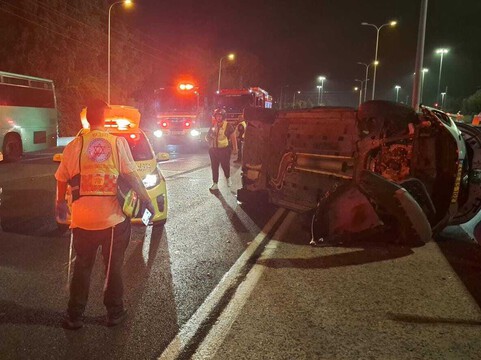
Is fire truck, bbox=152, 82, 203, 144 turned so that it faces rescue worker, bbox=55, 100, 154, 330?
yes

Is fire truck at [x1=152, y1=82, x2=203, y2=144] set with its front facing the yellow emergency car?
yes

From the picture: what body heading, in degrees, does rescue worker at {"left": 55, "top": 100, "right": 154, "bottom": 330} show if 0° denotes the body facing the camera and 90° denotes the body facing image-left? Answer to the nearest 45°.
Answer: approximately 180°

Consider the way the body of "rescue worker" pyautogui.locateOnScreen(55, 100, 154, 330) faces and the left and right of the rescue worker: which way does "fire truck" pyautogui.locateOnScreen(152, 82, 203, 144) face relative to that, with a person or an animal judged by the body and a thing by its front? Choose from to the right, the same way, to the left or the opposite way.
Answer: the opposite way

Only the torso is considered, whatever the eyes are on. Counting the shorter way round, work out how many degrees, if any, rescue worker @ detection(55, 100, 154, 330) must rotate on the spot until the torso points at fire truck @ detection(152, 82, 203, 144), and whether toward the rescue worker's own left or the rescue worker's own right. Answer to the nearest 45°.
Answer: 0° — they already face it

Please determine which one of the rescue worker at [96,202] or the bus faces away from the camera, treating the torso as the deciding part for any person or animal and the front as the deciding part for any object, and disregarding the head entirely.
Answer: the rescue worker

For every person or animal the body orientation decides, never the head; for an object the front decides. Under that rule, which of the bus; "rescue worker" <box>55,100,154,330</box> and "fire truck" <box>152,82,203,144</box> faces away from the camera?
the rescue worker

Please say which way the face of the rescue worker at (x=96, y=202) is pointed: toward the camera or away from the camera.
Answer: away from the camera

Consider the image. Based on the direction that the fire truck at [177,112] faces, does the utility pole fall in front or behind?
in front

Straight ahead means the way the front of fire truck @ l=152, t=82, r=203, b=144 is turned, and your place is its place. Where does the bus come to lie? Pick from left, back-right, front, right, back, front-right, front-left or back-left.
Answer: front-right

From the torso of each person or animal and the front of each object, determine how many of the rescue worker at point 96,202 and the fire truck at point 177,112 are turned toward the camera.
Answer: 1
